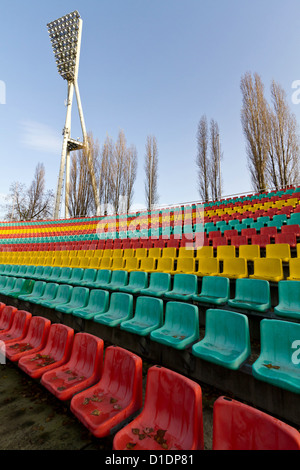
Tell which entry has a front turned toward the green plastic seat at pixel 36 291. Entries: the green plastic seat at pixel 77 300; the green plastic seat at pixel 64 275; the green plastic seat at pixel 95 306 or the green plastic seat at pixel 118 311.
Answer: the green plastic seat at pixel 64 275

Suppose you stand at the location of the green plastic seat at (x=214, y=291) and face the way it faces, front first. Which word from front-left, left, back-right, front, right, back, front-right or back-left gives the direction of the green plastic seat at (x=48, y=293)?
front-right

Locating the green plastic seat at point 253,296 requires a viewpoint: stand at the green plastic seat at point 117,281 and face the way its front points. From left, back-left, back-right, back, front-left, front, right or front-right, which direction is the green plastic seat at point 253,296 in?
left

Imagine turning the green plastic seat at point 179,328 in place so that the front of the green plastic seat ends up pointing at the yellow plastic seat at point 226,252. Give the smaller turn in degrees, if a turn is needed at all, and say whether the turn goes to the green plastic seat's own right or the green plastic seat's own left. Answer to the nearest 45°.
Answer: approximately 180°

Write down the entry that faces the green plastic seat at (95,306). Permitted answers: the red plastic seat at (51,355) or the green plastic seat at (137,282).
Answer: the green plastic seat at (137,282)

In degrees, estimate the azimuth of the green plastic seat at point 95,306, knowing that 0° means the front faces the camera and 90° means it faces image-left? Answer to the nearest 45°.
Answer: approximately 45°

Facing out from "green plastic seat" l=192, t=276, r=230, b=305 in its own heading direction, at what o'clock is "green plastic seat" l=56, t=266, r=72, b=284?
"green plastic seat" l=56, t=266, r=72, b=284 is roughly at 2 o'clock from "green plastic seat" l=192, t=276, r=230, b=305.

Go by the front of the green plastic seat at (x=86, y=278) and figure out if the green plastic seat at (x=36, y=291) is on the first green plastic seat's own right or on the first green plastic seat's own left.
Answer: on the first green plastic seat's own right

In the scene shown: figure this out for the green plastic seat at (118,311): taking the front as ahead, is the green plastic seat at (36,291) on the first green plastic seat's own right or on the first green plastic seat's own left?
on the first green plastic seat's own right

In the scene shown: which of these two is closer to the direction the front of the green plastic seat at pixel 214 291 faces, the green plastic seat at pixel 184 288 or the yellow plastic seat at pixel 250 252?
the green plastic seat

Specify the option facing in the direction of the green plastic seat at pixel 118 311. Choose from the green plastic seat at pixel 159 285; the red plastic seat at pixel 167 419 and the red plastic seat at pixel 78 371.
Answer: the green plastic seat at pixel 159 285

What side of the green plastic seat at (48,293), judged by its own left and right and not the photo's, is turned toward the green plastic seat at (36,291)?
right
